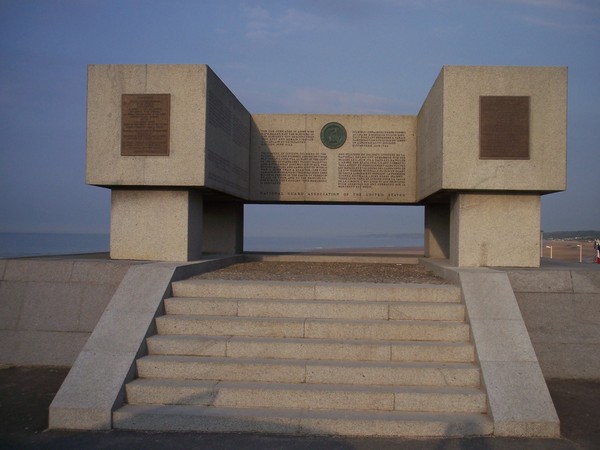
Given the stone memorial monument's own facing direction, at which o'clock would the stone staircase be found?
The stone staircase is roughly at 1 o'clock from the stone memorial monument.

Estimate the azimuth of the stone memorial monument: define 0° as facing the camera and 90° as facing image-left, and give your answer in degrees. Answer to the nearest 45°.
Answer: approximately 0°

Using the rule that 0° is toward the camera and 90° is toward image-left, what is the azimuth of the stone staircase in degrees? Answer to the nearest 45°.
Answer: approximately 0°

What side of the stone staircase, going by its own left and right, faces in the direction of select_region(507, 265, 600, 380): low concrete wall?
left

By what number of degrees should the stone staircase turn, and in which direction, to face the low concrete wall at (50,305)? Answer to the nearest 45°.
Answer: approximately 90° to its right

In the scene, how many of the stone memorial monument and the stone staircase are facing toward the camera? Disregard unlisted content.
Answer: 2
